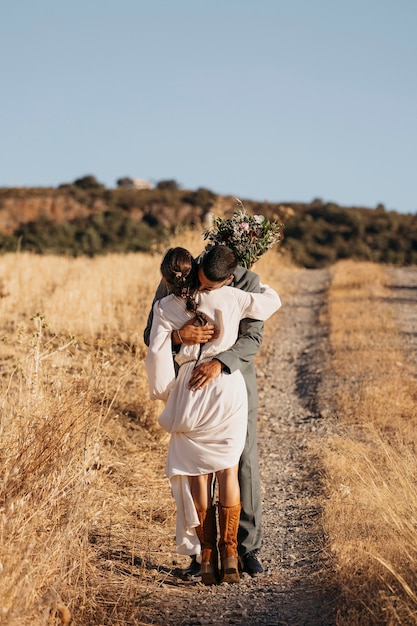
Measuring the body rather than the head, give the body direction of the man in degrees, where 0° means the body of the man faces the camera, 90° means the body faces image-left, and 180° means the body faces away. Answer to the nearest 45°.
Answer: approximately 0°

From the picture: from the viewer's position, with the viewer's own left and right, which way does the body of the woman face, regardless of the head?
facing away from the viewer

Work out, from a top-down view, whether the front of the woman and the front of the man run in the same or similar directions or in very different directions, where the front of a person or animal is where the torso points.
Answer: very different directions
